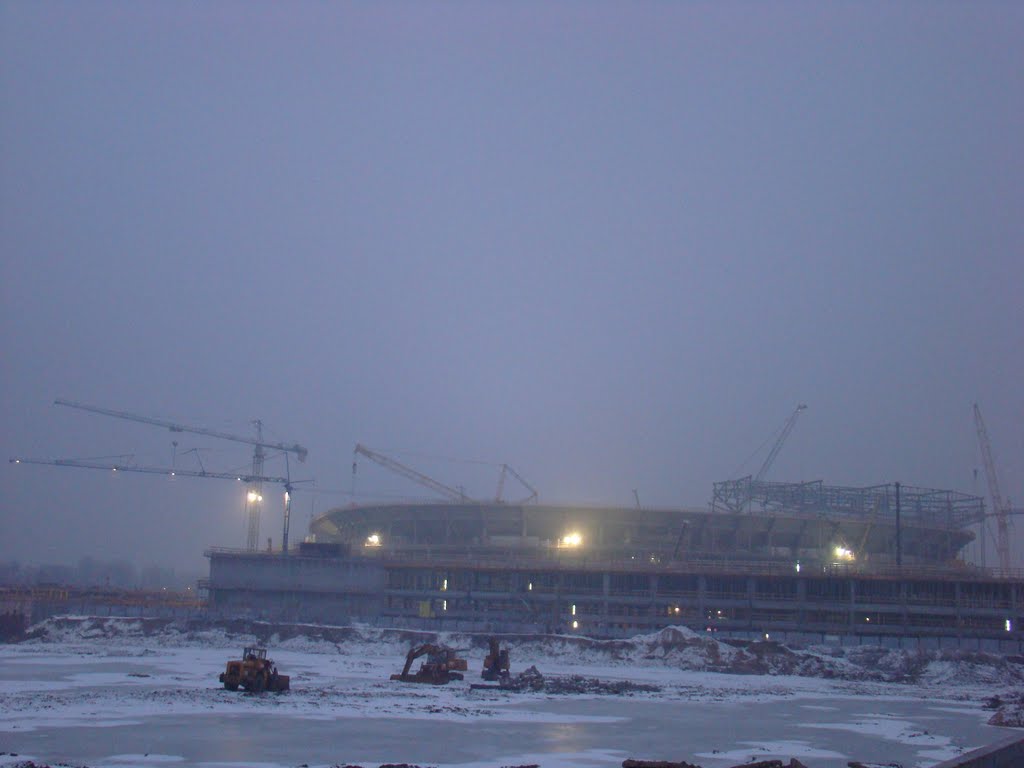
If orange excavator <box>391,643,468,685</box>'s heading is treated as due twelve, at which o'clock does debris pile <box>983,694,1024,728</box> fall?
The debris pile is roughly at 7 o'clock from the orange excavator.

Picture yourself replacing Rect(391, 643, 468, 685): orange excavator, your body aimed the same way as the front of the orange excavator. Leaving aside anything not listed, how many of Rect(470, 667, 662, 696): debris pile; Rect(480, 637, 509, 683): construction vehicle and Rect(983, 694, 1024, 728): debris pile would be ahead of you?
0

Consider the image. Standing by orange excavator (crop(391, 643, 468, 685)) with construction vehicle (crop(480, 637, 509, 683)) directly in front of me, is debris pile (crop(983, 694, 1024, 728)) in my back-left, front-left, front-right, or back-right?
front-right

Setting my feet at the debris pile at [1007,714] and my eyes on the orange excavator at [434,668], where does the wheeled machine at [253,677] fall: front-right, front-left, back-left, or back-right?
front-left

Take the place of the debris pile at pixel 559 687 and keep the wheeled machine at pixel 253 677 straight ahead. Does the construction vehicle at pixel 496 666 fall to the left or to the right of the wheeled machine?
right

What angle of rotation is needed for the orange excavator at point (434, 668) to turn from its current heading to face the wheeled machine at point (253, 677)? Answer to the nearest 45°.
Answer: approximately 45° to its left

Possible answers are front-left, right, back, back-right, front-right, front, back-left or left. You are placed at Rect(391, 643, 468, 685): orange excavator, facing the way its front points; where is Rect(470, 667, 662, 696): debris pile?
back

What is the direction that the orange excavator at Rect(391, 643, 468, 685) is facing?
to the viewer's left

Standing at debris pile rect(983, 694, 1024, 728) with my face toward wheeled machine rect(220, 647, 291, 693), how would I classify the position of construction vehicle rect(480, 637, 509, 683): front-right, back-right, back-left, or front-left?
front-right

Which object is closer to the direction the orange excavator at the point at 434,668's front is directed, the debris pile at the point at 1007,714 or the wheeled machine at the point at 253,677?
the wheeled machine

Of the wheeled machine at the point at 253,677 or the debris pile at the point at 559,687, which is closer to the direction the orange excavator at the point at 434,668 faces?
the wheeled machine

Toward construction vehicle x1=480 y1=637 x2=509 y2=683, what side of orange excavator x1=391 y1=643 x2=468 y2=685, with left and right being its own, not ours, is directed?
back

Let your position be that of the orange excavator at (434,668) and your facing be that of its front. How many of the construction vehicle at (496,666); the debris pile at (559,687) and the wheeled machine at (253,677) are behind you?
2
